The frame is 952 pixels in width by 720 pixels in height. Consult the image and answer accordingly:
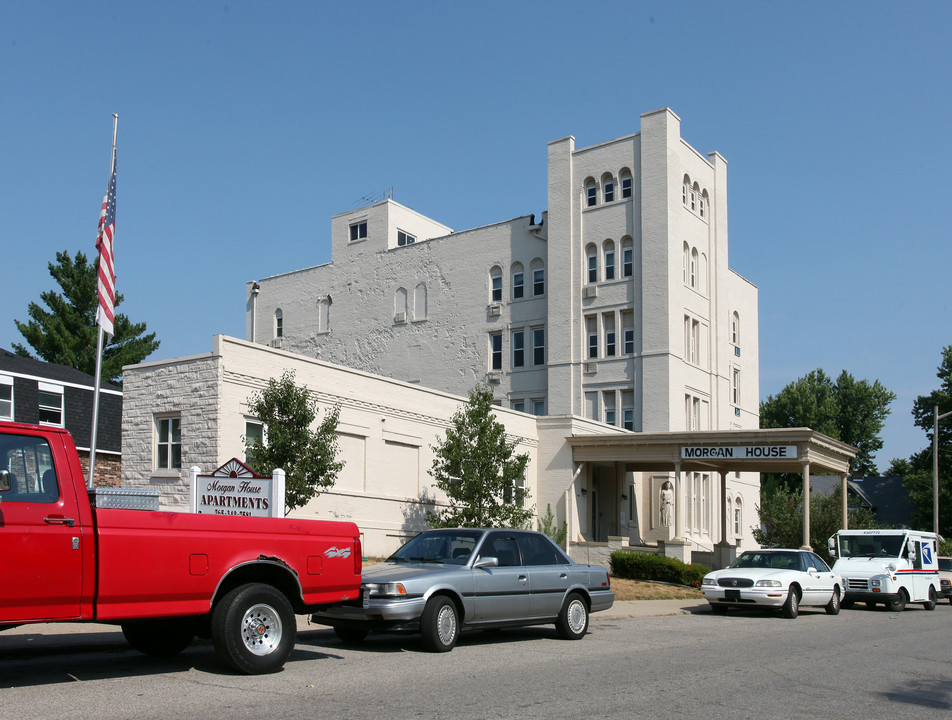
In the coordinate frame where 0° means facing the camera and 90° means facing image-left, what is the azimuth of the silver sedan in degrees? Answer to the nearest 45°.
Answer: approximately 45°

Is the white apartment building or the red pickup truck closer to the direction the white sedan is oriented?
the red pickup truck

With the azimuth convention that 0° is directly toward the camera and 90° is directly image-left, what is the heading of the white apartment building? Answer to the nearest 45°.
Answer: approximately 315°

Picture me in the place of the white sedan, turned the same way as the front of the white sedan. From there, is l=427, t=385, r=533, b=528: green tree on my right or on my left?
on my right

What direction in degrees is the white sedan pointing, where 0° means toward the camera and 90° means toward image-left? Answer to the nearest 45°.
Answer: approximately 45°

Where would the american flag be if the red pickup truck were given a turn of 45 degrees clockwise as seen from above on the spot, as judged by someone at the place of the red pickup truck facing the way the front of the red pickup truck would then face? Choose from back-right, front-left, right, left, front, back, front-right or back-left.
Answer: right

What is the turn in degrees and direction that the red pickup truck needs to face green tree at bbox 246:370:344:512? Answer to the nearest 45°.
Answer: approximately 135° to its right

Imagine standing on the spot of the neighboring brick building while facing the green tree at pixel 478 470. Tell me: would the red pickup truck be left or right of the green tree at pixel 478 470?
right

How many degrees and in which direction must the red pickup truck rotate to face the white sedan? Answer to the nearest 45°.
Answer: approximately 180°
